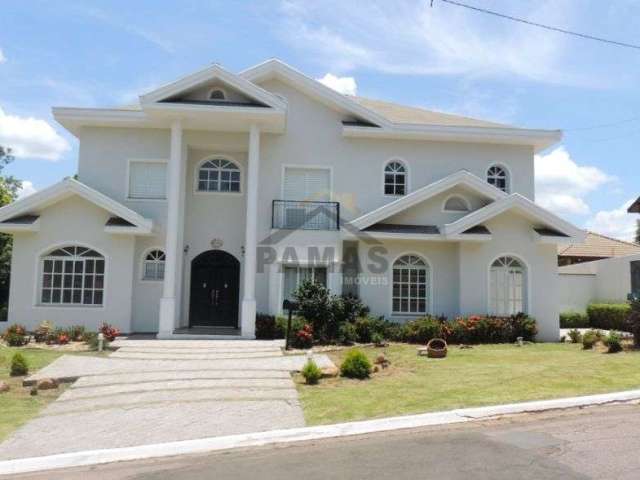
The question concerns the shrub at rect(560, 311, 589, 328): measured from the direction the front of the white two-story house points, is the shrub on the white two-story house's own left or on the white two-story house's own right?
on the white two-story house's own left

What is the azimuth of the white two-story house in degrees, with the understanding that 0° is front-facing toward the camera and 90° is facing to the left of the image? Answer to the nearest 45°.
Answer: approximately 0°

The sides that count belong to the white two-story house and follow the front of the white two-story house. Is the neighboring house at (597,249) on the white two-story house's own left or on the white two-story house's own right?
on the white two-story house's own left

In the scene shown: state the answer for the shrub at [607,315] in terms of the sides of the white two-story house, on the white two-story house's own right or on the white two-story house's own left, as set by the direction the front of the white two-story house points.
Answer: on the white two-story house's own left

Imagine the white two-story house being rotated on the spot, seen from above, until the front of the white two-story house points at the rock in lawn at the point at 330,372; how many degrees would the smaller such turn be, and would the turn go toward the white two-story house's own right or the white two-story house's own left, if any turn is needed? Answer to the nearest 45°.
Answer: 0° — it already faces it

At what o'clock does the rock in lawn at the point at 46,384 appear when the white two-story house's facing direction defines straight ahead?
The rock in lawn is roughly at 1 o'clock from the white two-story house.

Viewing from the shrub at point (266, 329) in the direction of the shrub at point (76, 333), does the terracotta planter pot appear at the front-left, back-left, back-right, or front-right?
back-left

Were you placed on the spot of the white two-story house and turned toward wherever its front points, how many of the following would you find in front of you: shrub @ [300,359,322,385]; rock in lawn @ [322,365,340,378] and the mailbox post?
3

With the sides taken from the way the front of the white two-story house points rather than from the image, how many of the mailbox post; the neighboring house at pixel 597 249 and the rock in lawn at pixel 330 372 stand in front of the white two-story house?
2

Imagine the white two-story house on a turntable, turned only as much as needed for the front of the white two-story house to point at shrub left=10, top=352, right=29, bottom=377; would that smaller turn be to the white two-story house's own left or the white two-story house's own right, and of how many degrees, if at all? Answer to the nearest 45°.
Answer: approximately 45° to the white two-story house's own right
